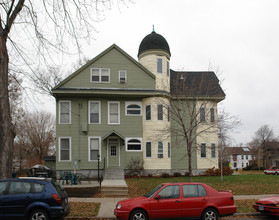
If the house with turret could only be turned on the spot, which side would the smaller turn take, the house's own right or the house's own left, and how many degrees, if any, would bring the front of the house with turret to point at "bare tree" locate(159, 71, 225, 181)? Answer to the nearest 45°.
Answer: approximately 45° to the house's own left

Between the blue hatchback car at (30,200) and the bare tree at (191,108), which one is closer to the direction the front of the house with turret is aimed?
the blue hatchback car

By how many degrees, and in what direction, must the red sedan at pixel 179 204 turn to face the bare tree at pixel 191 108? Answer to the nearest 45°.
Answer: approximately 90° to its right

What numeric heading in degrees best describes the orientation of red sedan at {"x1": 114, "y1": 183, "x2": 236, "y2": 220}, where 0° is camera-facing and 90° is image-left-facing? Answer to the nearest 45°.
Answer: approximately 90°

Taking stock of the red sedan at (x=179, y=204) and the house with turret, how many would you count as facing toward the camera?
1

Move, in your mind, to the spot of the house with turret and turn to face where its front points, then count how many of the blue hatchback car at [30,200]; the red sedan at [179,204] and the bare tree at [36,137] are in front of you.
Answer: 2

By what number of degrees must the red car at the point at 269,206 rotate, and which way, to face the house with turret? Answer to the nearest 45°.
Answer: approximately 90° to its right

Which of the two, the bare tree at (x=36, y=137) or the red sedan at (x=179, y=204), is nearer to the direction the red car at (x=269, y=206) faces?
the red sedan

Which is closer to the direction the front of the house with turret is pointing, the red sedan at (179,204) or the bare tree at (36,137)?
the red sedan

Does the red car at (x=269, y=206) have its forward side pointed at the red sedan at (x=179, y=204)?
yes

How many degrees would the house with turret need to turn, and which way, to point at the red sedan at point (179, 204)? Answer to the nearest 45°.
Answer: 0° — it already faces it
